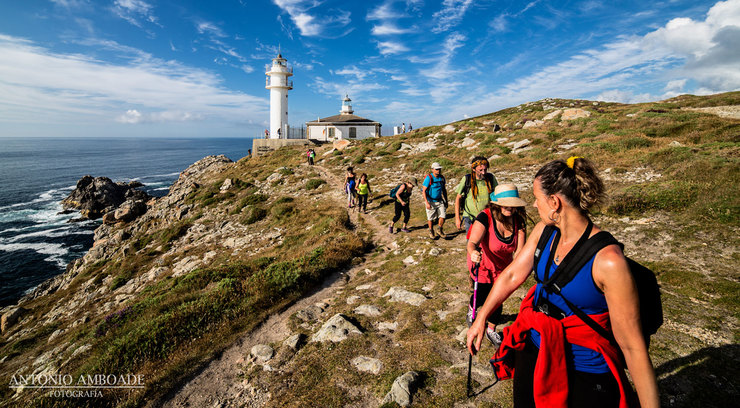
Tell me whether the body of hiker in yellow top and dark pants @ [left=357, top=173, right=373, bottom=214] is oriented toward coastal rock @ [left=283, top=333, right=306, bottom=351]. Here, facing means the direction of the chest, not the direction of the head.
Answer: yes

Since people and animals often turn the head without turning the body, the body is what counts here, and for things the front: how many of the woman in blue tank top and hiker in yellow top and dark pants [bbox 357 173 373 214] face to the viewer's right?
0

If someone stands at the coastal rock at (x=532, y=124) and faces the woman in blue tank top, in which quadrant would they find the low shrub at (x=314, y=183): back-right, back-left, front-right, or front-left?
front-right

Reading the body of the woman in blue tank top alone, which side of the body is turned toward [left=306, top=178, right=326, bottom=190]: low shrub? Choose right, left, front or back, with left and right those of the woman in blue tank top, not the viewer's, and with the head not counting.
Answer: right

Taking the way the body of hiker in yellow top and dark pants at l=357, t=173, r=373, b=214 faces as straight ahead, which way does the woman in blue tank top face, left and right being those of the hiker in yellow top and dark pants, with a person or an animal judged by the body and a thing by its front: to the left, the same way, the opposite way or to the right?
to the right

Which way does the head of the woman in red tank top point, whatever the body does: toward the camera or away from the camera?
toward the camera

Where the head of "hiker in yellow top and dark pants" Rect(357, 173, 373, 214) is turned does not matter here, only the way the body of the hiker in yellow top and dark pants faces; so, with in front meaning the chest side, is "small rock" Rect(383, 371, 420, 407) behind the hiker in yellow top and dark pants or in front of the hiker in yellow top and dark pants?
in front

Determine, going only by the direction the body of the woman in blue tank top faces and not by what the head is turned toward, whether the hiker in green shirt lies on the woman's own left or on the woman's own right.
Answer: on the woman's own right

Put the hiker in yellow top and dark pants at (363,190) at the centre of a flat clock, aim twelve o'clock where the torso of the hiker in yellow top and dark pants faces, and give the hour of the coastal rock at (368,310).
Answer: The coastal rock is roughly at 12 o'clock from the hiker in yellow top and dark pants.

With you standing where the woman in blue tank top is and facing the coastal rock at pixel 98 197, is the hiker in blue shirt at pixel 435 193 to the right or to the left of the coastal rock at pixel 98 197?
right

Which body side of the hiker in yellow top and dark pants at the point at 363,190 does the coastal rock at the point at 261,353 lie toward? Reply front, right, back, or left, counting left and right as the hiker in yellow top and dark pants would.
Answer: front

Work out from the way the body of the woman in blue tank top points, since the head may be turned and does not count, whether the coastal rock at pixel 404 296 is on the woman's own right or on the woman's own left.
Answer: on the woman's own right

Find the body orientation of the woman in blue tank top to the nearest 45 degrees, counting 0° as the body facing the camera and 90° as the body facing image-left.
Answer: approximately 45°

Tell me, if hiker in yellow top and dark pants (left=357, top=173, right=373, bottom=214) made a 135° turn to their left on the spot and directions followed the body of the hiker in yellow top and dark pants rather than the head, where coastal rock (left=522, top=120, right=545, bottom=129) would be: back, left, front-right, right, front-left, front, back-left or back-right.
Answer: front

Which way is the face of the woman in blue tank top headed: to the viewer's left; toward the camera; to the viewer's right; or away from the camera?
to the viewer's left

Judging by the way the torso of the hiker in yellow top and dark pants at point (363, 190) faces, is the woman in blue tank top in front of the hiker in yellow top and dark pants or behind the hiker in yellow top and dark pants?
in front

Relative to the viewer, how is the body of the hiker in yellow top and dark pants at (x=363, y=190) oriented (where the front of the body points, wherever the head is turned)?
toward the camera

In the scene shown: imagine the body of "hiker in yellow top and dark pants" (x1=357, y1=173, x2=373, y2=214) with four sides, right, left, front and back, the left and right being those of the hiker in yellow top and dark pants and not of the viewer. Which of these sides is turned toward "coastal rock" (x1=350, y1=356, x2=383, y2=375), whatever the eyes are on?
front
